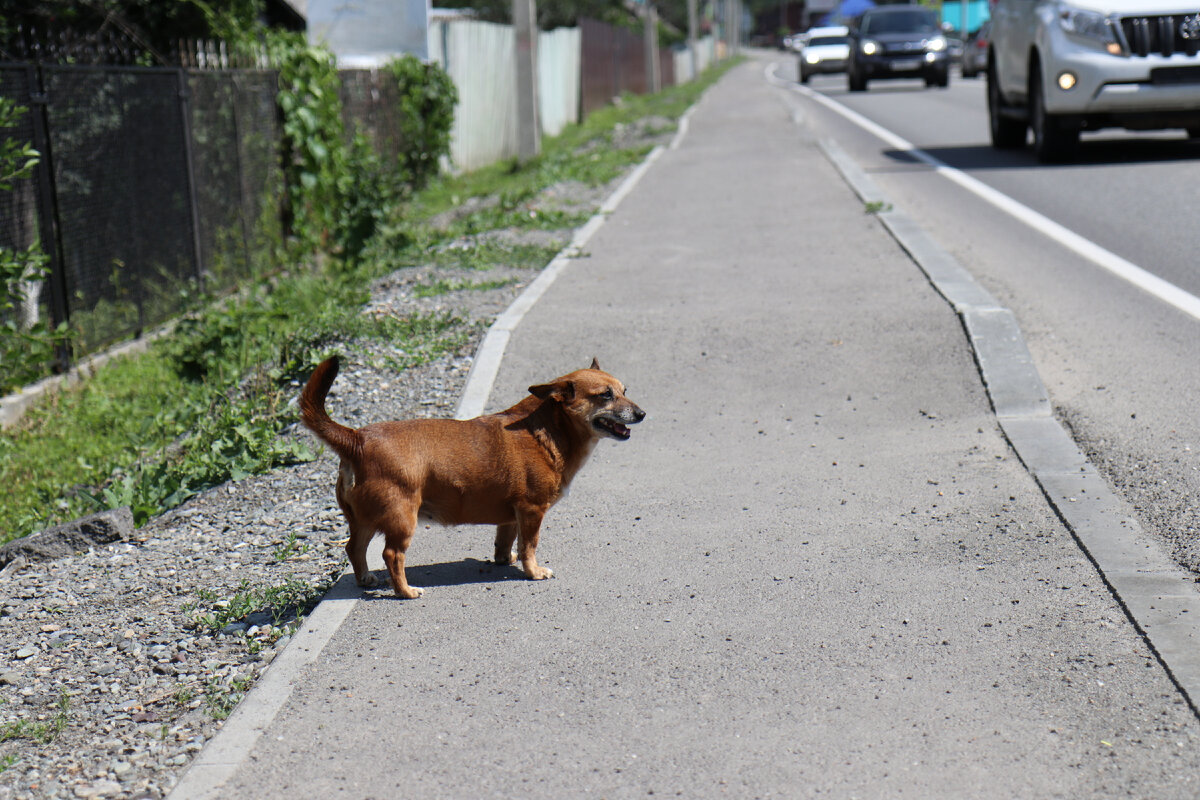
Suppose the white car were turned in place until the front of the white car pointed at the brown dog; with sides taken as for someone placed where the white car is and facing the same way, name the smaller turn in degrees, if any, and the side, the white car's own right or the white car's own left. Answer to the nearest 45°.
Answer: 0° — it already faces it

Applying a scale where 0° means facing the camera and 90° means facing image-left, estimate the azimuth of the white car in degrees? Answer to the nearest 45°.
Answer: approximately 0°

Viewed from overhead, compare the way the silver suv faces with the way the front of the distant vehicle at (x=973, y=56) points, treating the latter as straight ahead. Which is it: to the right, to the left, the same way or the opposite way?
the opposite way

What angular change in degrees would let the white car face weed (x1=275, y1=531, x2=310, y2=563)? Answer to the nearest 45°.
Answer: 0° — it already faces it

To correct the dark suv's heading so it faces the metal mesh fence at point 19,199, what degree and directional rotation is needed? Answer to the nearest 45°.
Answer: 0° — it already faces it

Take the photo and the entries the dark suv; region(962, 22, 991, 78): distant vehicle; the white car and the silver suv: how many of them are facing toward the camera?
3

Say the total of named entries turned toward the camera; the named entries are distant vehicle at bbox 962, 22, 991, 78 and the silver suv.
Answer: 1

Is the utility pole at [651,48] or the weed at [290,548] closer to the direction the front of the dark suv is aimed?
the weed

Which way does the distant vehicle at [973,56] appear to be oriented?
away from the camera

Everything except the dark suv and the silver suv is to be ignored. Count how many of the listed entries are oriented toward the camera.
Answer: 2

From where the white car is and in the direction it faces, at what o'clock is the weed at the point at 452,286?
The weed is roughly at 12 o'clock from the white car.
